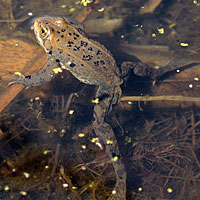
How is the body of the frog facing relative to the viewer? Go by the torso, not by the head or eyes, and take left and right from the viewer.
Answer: facing away from the viewer and to the left of the viewer
